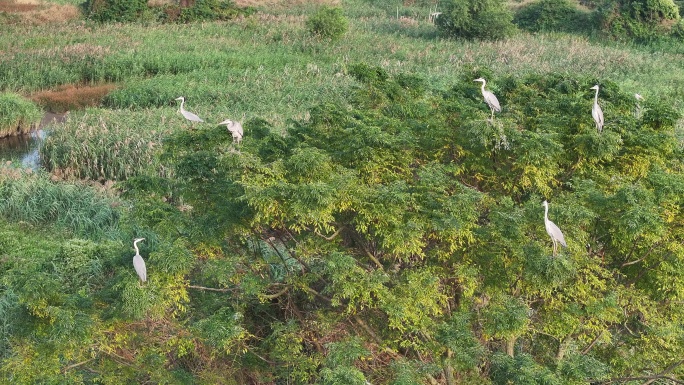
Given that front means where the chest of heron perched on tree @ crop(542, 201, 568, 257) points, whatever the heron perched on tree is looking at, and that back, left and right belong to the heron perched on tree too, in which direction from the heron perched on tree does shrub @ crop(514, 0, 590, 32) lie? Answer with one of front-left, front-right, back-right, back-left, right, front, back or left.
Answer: right

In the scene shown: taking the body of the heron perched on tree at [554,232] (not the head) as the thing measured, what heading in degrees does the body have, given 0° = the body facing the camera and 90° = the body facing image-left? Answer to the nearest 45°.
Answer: approximately 90°

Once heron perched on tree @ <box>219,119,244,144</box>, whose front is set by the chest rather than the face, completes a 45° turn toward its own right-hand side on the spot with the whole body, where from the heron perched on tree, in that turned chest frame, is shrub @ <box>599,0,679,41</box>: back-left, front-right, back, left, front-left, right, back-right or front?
right

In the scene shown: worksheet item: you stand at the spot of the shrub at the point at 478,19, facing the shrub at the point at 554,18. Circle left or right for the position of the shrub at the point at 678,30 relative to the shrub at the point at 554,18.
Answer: right

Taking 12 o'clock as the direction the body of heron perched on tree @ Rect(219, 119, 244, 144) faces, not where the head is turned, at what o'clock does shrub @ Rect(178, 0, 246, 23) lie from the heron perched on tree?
The shrub is roughly at 3 o'clock from the heron perched on tree.

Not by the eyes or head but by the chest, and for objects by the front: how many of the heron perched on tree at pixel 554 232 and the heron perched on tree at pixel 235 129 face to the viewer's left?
2

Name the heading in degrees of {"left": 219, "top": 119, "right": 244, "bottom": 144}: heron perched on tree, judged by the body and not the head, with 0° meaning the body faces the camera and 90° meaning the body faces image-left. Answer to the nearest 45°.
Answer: approximately 90°

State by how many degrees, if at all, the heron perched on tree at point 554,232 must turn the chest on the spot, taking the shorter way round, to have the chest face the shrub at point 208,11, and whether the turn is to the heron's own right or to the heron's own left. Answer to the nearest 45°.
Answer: approximately 45° to the heron's own right

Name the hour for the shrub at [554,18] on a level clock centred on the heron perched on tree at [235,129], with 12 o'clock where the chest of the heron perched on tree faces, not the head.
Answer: The shrub is roughly at 4 o'clock from the heron perched on tree.

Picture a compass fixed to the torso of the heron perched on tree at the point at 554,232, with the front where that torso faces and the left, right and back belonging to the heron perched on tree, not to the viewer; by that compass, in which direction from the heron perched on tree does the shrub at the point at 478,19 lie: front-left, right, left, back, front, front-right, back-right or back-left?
right

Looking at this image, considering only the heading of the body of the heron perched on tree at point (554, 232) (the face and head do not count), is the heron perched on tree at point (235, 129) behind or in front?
in front

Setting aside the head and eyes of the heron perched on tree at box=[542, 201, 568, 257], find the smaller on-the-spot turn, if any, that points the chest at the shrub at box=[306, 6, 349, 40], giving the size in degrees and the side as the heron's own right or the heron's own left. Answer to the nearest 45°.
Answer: approximately 45° to the heron's own right
